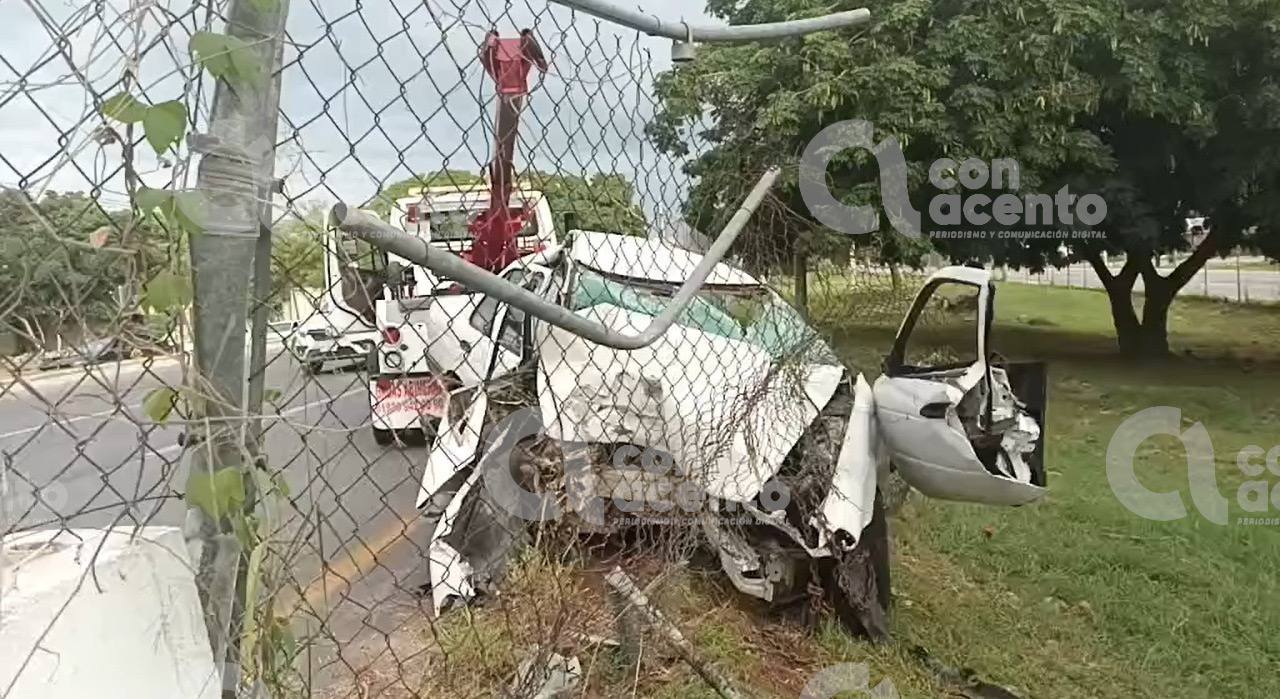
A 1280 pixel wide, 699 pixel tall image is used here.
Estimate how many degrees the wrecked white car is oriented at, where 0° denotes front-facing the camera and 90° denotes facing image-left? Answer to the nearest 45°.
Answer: approximately 0°

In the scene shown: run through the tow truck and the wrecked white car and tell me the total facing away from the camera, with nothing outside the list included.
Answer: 1

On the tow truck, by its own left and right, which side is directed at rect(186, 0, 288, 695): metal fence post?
back

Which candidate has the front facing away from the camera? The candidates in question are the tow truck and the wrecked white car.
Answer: the tow truck

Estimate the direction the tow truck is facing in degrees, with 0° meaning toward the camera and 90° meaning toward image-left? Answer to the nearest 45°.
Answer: approximately 180°

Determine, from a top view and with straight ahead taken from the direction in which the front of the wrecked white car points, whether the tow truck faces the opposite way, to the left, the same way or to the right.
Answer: the opposite way
